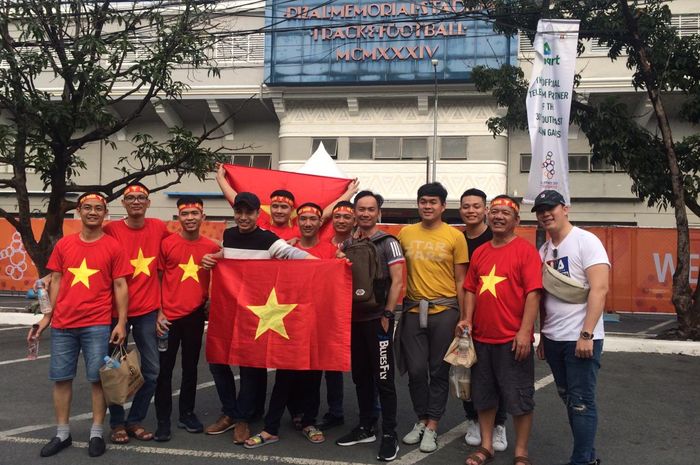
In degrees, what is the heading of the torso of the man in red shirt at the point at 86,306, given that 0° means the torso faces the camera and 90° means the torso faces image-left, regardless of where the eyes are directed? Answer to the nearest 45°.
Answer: approximately 0°

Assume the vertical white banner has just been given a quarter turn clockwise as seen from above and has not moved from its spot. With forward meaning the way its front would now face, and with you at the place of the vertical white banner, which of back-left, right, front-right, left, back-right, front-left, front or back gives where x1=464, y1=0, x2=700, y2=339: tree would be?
back-right

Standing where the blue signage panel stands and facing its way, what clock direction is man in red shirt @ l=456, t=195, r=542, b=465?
The man in red shirt is roughly at 12 o'clock from the blue signage panel.

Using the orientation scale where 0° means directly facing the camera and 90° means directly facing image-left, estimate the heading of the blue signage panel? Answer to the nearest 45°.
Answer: approximately 0°

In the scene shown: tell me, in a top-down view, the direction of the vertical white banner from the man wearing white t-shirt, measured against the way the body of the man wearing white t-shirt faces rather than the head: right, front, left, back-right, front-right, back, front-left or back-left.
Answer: back-right

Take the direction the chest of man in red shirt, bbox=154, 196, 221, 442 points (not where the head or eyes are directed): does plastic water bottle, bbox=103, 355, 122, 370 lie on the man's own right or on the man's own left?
on the man's own right

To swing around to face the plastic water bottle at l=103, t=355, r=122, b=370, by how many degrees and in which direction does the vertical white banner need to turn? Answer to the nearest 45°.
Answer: approximately 45° to its right

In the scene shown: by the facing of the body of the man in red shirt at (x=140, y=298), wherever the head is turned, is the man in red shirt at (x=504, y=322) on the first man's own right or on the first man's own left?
on the first man's own left
